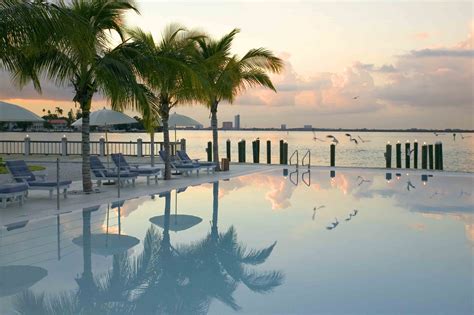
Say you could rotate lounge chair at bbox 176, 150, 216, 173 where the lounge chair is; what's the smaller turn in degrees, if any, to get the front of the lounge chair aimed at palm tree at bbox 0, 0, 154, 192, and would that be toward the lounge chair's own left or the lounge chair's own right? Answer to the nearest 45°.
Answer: approximately 135° to the lounge chair's own right

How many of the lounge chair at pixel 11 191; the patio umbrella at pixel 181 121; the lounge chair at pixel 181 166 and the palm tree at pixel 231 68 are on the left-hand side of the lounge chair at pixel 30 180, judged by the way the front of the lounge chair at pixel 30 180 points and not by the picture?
3

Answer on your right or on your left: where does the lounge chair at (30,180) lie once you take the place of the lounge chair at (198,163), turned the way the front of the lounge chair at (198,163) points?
on your right

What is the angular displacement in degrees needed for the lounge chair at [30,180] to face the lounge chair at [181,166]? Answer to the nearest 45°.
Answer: approximately 90° to its left

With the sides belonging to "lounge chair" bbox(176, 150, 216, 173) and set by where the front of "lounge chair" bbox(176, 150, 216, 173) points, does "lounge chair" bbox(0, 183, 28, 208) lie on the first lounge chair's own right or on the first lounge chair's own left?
on the first lounge chair's own right

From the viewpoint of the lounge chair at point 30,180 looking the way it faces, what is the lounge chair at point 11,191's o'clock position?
the lounge chair at point 11,191 is roughly at 2 o'clock from the lounge chair at point 30,180.

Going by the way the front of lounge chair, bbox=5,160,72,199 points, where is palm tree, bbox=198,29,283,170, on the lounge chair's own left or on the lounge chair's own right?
on the lounge chair's own left

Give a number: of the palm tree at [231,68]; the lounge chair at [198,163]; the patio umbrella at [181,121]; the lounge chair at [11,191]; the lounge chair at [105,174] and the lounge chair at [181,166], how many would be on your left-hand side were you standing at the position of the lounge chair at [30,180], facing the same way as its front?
5
